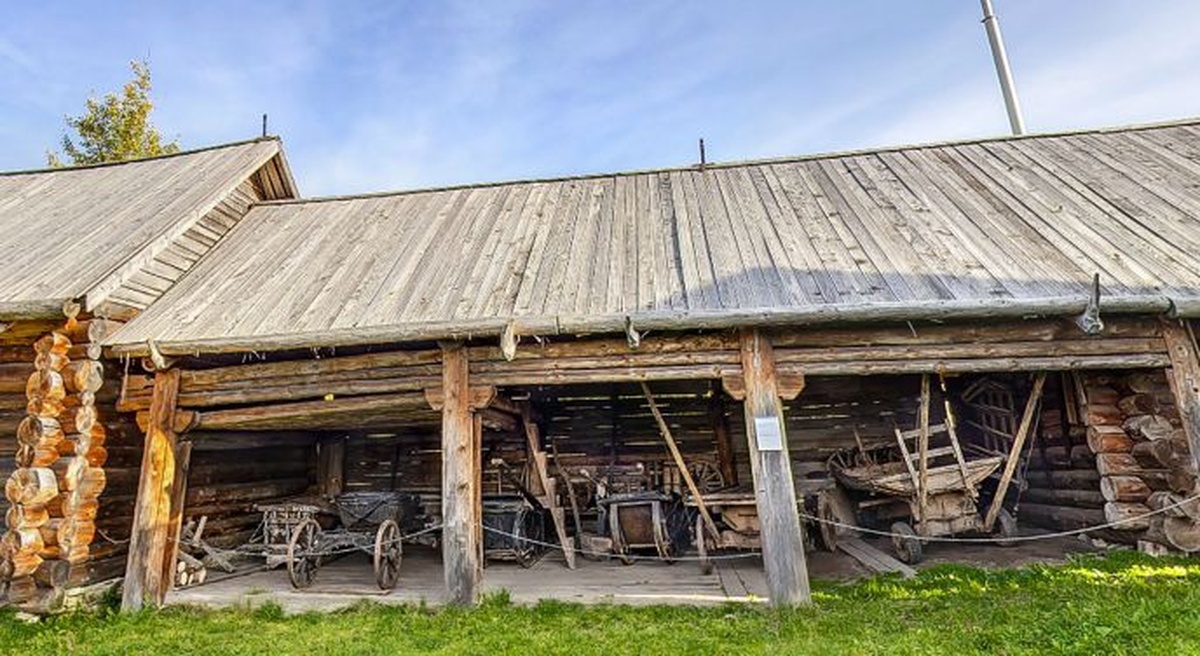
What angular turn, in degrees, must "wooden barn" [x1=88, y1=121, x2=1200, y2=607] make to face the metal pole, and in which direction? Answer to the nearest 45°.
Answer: approximately 135° to its left

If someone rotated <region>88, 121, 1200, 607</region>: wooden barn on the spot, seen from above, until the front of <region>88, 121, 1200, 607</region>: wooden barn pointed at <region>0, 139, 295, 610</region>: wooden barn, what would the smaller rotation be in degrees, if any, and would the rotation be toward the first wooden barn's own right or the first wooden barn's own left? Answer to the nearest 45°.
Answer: approximately 90° to the first wooden barn's own right

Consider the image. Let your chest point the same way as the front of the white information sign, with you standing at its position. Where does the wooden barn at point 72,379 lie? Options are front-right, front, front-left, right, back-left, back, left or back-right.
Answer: right

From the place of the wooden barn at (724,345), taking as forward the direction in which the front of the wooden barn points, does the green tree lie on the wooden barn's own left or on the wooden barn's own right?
on the wooden barn's own right

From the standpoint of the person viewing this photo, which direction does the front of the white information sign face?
facing the viewer

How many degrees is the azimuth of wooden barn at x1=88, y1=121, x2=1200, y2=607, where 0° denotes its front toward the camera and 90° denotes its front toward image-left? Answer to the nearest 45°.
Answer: approximately 0°

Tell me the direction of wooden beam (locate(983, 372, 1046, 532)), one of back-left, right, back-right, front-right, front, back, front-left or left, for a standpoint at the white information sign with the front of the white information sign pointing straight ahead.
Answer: back-left

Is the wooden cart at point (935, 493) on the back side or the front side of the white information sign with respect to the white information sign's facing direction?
on the back side

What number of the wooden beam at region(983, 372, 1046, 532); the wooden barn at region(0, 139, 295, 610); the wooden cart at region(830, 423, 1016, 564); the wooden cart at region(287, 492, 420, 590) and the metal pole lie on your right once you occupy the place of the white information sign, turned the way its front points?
2

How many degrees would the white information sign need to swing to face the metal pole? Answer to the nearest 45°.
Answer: approximately 135° to its left
